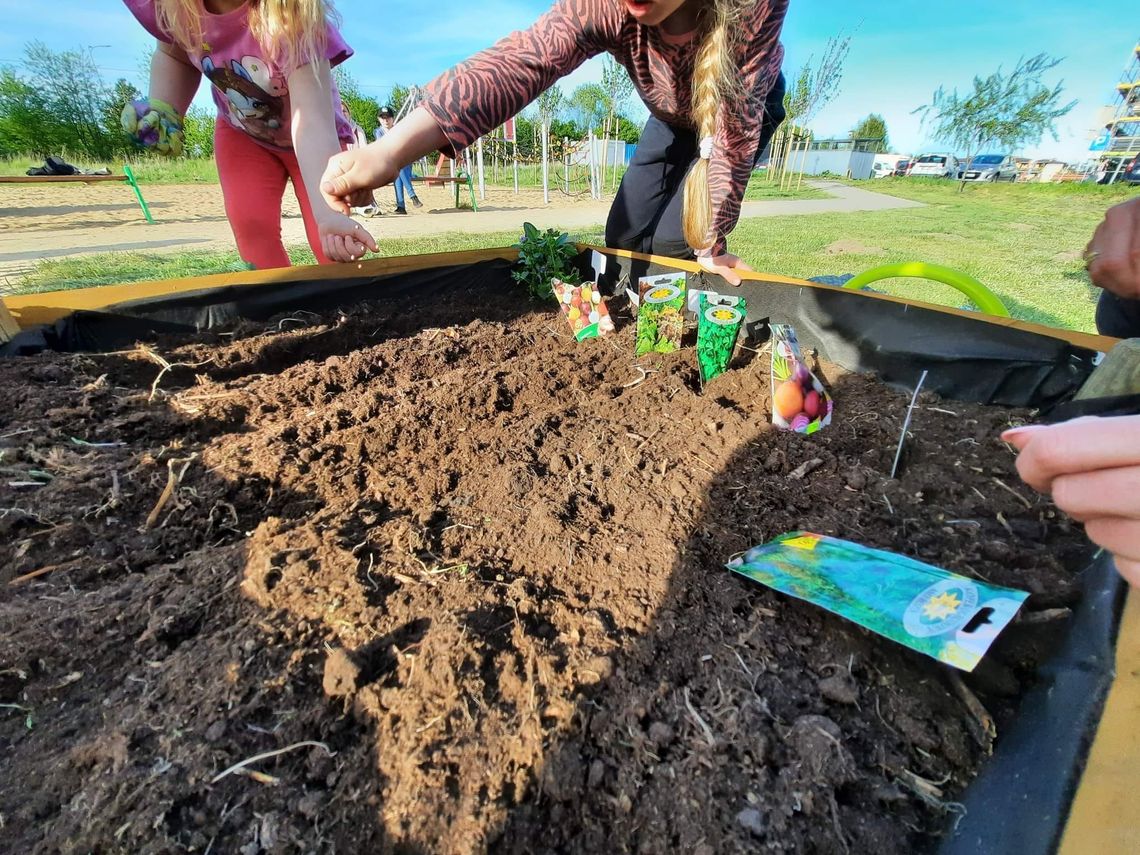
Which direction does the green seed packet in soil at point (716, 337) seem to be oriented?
toward the camera

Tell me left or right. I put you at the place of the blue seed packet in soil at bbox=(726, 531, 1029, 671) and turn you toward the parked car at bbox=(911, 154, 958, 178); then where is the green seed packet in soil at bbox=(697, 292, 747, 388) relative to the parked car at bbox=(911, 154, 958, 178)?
left

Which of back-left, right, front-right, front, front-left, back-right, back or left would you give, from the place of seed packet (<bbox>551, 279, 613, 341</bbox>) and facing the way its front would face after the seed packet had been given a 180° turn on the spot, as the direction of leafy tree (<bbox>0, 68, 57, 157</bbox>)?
front-left

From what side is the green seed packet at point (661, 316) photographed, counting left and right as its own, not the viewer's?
front

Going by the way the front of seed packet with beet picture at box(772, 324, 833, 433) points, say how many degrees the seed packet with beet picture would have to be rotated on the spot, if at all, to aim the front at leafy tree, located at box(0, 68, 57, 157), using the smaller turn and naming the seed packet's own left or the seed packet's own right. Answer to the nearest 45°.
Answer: approximately 90° to the seed packet's own right

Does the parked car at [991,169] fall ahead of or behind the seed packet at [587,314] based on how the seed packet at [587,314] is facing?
behind

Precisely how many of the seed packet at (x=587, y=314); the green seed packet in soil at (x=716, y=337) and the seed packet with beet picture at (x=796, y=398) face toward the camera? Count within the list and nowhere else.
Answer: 3

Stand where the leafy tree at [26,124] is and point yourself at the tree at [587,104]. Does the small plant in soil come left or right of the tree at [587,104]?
right

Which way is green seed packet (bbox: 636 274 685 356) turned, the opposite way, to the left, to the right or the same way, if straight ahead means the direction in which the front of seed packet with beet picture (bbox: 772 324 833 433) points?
the same way

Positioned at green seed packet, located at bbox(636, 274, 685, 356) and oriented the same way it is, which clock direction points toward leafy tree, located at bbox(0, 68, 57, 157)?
The leafy tree is roughly at 4 o'clock from the green seed packet.

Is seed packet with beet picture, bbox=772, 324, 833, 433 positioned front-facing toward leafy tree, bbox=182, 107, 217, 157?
no

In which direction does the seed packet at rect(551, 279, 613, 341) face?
toward the camera

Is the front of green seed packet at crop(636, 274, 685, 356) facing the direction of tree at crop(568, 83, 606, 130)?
no

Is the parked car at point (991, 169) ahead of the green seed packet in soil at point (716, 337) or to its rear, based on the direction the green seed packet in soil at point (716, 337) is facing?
to the rear

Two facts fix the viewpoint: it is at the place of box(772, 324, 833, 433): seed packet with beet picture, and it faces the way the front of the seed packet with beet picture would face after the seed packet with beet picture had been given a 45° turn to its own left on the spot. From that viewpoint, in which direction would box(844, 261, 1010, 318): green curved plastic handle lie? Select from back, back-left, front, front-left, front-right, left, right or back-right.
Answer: left

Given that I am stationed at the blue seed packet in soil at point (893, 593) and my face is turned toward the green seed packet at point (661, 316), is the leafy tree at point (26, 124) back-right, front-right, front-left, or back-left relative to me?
front-left

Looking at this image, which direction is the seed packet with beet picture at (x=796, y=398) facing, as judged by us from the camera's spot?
facing the viewer
